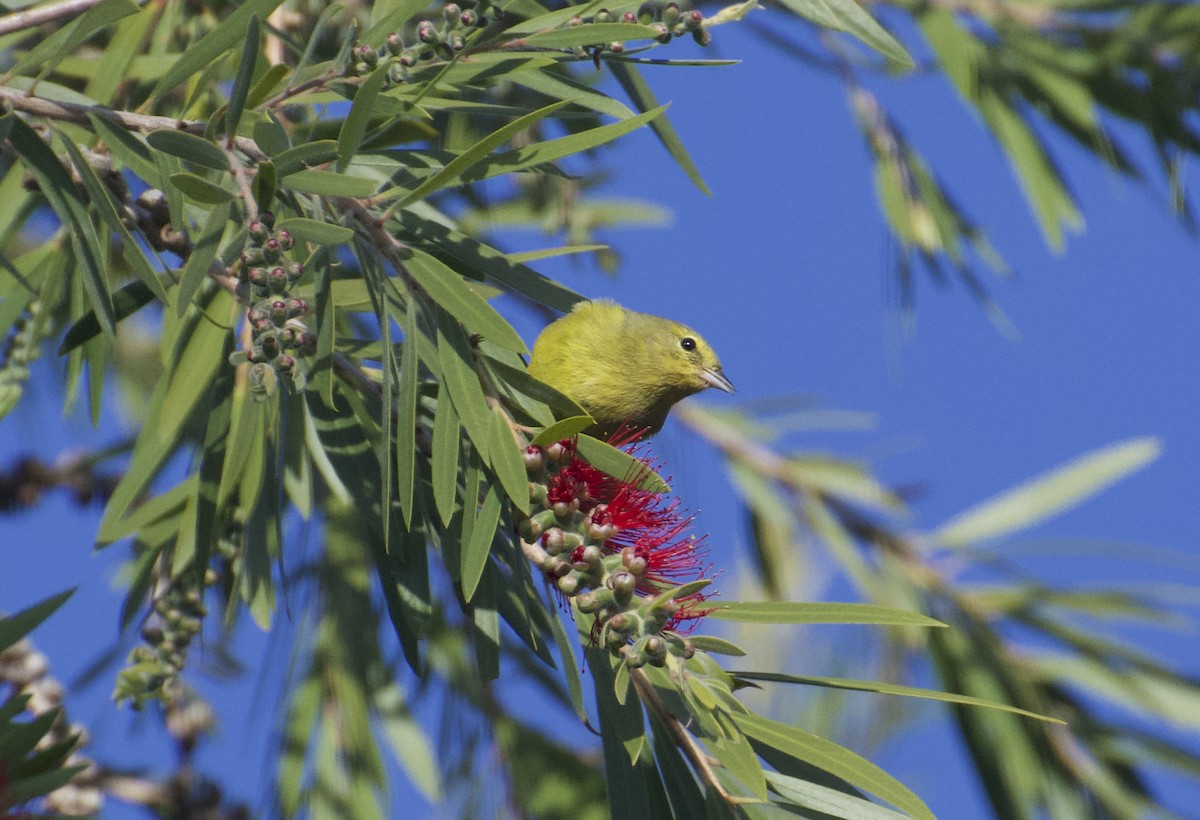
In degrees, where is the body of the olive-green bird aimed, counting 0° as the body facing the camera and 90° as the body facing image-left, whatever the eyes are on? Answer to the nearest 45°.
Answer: approximately 270°
